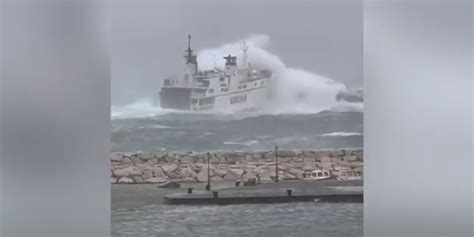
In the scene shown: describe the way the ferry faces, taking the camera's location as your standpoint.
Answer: facing away from the viewer and to the right of the viewer
